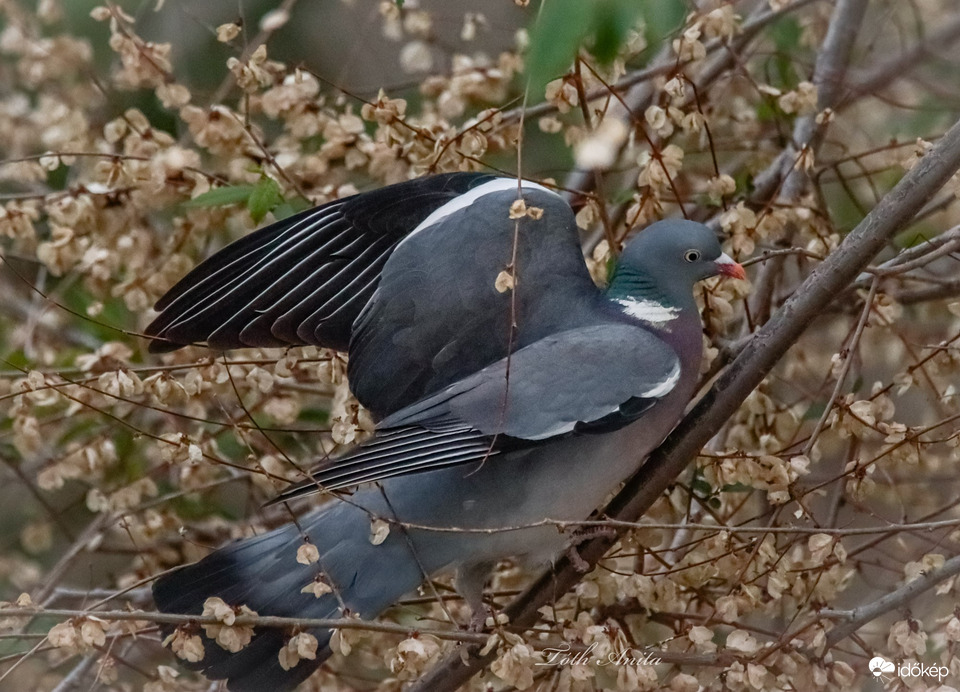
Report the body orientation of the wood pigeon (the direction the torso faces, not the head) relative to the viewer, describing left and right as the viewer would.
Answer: facing to the right of the viewer
